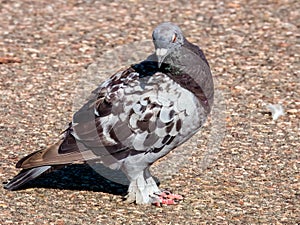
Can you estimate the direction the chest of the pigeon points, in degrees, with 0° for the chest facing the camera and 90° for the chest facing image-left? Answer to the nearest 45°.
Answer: approximately 270°
